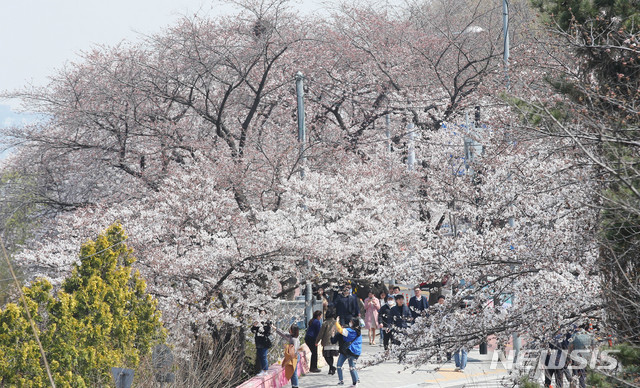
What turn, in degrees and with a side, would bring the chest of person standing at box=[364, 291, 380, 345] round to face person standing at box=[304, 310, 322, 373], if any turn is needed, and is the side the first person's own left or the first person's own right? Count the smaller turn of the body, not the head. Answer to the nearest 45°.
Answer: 0° — they already face them

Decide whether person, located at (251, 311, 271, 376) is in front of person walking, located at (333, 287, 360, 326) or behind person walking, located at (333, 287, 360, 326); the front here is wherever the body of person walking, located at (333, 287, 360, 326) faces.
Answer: in front

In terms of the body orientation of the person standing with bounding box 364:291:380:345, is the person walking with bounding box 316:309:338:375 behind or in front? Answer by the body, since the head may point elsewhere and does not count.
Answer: in front

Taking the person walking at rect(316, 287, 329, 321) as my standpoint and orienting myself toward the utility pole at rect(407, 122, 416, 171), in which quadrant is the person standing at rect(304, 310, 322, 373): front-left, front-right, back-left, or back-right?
back-right

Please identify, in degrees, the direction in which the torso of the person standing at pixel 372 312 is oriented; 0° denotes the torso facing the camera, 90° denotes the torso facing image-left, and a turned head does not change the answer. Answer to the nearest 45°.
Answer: approximately 0°

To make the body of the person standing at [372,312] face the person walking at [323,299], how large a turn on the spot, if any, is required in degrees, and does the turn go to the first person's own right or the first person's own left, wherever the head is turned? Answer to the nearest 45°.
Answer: approximately 90° to the first person's own right

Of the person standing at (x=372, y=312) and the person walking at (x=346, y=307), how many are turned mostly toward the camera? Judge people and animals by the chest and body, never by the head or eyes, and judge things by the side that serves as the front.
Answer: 2
